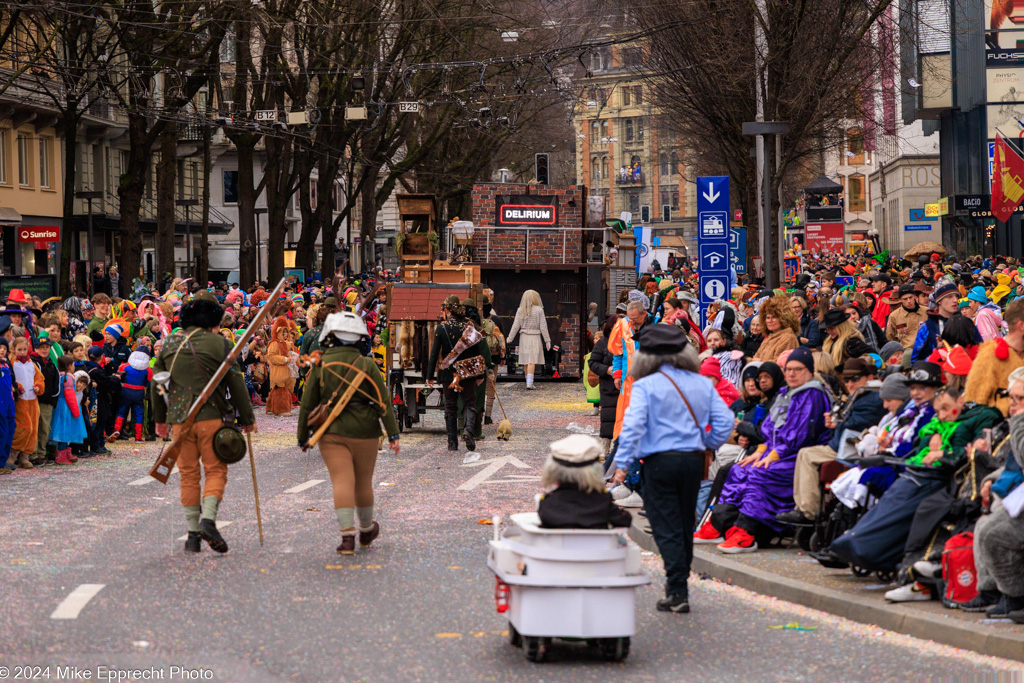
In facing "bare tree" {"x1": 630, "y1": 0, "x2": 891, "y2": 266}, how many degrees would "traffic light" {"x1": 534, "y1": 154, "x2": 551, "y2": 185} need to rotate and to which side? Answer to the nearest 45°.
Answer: approximately 45° to its left

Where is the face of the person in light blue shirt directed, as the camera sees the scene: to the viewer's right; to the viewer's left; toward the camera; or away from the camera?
away from the camera

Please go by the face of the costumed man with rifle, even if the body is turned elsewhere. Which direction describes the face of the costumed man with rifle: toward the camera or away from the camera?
away from the camera

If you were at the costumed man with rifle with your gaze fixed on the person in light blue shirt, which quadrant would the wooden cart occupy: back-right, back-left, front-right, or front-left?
back-left

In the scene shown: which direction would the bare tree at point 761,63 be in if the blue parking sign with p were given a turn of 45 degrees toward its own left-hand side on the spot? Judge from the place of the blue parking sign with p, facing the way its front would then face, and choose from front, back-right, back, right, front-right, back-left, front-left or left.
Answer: back-left

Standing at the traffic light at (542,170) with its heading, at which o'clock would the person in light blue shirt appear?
The person in light blue shirt is roughly at 12 o'clock from the traffic light.

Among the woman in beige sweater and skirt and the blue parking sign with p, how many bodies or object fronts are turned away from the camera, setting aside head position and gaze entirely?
1

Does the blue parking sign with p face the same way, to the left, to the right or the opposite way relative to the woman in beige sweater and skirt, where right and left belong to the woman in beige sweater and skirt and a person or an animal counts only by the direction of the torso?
the opposite way

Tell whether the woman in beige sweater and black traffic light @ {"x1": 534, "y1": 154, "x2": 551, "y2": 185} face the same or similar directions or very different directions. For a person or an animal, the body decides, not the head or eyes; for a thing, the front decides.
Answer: very different directions

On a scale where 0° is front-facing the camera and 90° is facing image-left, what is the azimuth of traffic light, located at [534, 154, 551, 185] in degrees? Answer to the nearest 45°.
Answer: approximately 0°
